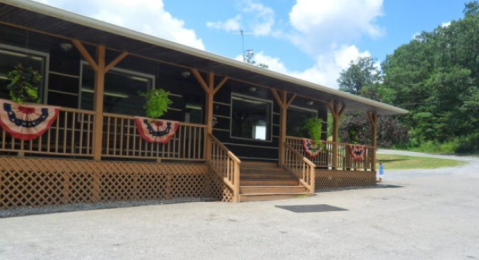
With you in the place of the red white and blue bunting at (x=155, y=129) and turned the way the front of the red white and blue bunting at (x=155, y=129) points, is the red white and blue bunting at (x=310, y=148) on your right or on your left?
on your left

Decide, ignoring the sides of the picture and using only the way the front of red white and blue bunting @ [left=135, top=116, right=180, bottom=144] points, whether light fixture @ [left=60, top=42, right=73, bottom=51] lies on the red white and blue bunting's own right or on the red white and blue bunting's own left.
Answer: on the red white and blue bunting's own right

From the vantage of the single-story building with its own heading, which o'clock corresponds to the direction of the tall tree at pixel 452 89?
The tall tree is roughly at 9 o'clock from the single-story building.

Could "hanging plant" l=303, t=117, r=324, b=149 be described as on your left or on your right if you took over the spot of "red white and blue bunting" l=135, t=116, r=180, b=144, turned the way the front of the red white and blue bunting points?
on your left

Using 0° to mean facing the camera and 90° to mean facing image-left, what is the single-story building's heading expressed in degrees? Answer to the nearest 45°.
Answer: approximately 315°

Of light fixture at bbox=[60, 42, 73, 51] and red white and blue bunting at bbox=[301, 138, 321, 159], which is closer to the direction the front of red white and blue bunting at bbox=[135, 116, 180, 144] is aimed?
the red white and blue bunting

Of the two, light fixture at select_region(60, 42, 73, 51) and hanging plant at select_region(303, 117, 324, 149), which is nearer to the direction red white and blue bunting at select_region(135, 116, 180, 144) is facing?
the hanging plant
